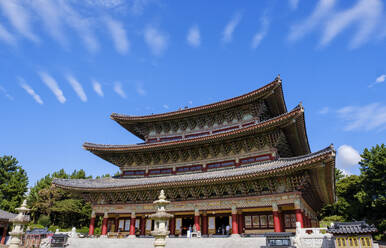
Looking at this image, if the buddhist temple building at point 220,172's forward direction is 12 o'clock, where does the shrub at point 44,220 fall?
The shrub is roughly at 3 o'clock from the buddhist temple building.

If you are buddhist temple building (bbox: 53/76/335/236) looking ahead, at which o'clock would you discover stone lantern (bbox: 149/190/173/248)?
The stone lantern is roughly at 11 o'clock from the buddhist temple building.

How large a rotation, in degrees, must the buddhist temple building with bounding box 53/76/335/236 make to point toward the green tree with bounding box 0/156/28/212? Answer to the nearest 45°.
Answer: approximately 90° to its right

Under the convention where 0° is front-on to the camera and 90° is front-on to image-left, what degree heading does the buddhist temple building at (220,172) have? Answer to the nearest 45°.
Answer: approximately 45°
